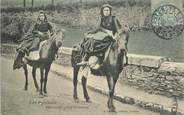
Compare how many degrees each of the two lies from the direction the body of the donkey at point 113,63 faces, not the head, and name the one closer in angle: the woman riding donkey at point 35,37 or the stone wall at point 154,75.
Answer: the stone wall

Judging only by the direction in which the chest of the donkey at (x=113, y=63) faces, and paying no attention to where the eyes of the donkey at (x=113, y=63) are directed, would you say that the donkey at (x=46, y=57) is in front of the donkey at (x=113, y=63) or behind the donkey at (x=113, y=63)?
behind

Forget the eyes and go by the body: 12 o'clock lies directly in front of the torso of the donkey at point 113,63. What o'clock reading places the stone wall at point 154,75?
The stone wall is roughly at 11 o'clock from the donkey.

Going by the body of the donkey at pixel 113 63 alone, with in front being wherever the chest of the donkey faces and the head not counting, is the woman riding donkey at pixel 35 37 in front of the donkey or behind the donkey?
behind
